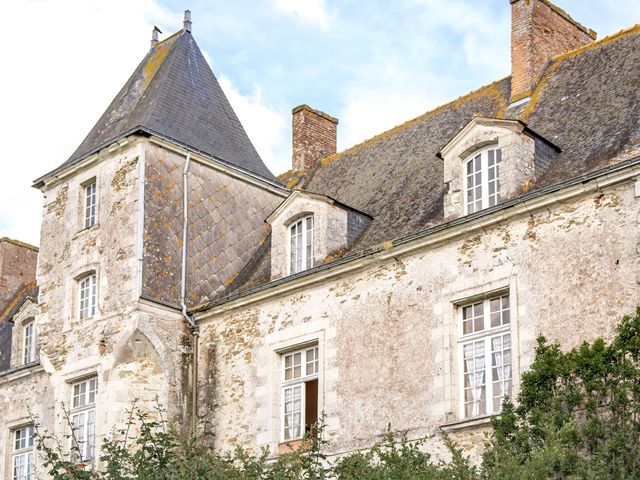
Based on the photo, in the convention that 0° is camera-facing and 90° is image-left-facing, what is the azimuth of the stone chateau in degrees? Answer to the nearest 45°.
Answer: approximately 45°
